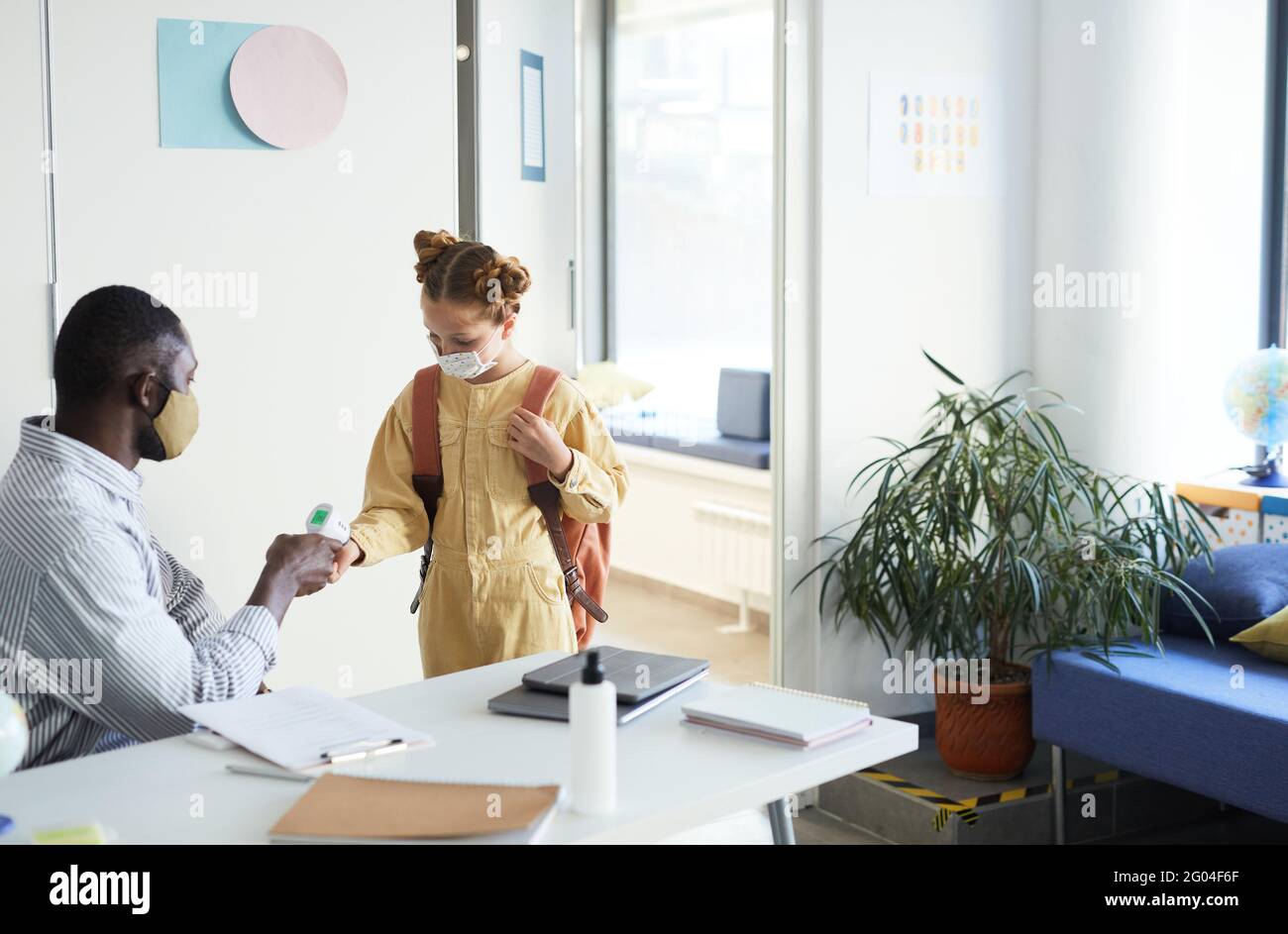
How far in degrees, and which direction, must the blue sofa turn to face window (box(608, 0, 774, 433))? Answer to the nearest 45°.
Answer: approximately 90° to its right

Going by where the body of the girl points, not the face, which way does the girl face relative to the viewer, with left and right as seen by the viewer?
facing the viewer and to the left of the viewer

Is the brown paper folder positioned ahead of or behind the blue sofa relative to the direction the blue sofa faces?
ahead

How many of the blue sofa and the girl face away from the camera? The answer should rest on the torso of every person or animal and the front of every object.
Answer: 0

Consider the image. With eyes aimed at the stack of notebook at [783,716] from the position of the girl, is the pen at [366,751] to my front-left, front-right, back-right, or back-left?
front-right

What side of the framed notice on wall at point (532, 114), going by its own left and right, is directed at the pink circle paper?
right

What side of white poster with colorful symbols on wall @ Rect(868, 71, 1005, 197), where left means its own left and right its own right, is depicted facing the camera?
front

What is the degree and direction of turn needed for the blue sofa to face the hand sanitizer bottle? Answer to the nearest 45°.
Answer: approximately 45° to its left

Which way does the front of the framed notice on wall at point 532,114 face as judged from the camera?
facing the viewer and to the right of the viewer

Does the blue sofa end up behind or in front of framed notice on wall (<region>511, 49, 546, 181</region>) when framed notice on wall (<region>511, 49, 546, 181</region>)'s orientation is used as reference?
in front

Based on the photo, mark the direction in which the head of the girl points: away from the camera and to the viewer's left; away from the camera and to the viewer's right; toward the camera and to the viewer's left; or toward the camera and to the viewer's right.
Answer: toward the camera and to the viewer's left

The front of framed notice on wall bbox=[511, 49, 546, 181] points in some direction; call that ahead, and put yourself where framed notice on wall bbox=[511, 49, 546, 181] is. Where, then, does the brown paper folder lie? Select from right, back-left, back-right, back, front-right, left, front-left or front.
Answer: front-right

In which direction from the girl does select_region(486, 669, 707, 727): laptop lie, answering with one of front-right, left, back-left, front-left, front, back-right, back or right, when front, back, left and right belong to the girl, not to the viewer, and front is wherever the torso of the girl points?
front-left
